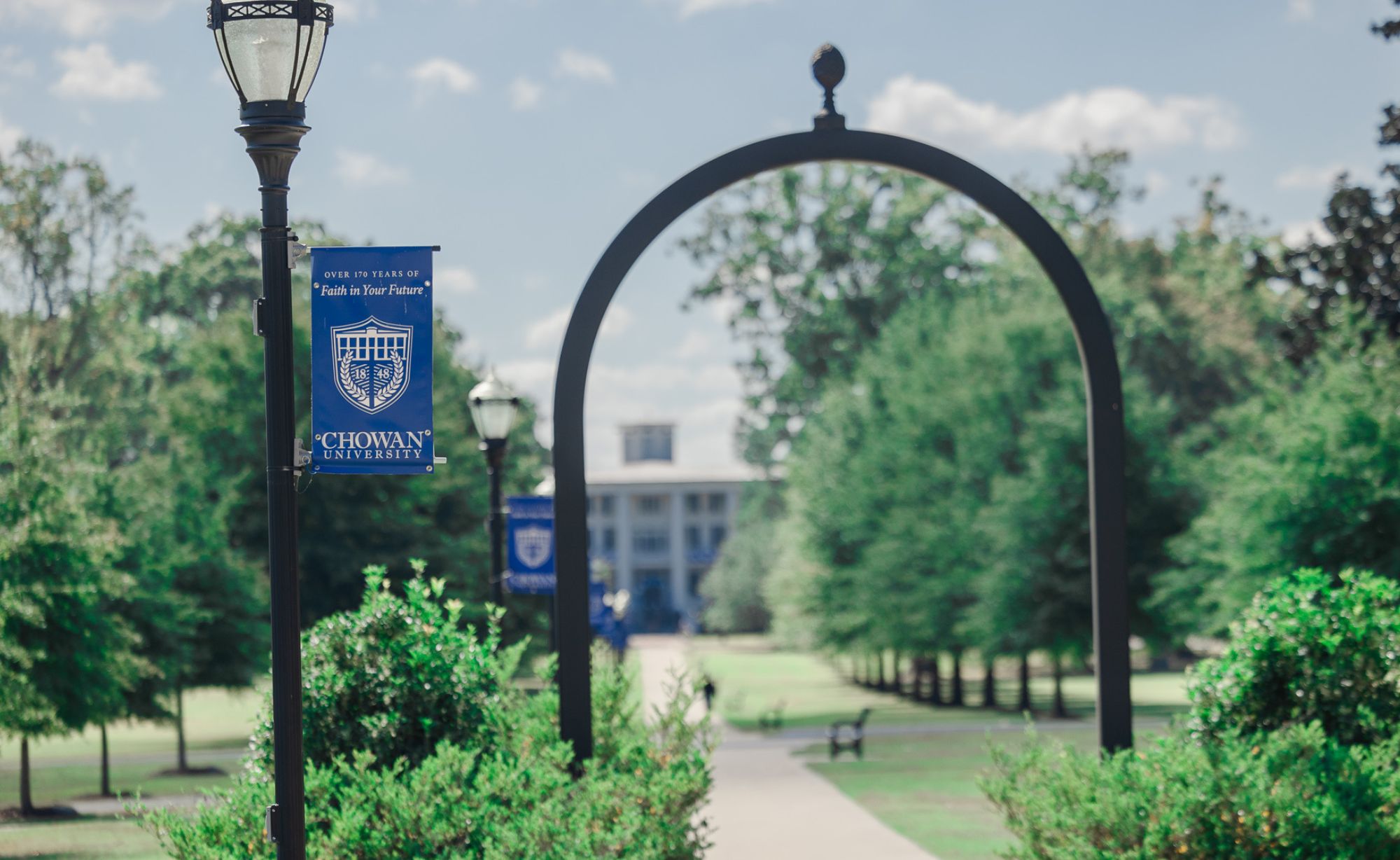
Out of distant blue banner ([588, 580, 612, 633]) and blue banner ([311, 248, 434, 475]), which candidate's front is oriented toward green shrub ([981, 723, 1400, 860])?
the distant blue banner

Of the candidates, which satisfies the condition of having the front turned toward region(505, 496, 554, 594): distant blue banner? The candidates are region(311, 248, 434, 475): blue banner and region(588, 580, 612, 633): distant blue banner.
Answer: region(588, 580, 612, 633): distant blue banner

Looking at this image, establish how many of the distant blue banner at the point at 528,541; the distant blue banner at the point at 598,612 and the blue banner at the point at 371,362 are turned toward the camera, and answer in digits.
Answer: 3

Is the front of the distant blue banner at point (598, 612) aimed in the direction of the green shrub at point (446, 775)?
yes

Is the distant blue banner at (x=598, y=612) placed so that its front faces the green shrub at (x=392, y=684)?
yes

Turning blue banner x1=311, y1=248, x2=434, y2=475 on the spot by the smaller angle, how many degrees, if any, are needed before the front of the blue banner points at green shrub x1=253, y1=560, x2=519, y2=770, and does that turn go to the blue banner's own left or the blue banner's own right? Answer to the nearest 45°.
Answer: approximately 180°

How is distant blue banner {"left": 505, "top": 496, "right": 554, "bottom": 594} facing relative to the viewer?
toward the camera

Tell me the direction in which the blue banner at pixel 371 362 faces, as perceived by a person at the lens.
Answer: facing the viewer

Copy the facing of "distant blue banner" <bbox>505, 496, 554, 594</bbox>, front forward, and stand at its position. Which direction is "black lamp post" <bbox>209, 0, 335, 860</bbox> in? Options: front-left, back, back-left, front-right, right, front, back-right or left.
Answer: front

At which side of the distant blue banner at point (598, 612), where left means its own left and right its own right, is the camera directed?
front

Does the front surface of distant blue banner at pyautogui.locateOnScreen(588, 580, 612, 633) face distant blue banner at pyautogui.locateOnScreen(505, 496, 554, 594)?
yes

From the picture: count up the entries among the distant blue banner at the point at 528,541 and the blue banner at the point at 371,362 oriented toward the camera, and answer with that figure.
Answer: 2

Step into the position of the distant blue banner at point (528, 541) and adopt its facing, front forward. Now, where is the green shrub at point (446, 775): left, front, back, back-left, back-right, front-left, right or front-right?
front
